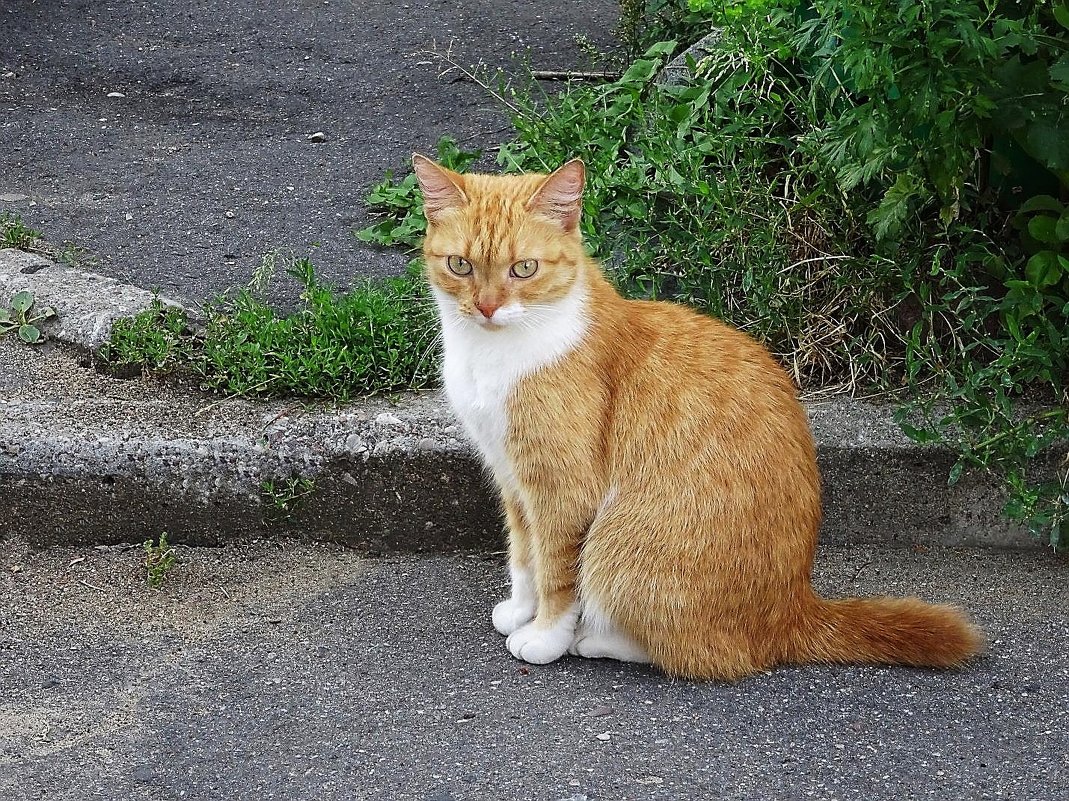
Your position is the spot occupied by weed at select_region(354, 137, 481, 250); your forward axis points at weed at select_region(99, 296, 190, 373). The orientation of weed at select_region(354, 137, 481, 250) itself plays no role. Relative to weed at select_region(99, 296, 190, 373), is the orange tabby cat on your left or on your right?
left

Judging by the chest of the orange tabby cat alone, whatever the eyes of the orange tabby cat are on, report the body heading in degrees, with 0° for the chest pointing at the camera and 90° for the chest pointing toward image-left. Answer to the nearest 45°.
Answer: approximately 90°

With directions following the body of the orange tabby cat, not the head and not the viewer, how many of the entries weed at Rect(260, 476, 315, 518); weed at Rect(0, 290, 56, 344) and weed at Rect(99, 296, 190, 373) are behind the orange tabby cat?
0

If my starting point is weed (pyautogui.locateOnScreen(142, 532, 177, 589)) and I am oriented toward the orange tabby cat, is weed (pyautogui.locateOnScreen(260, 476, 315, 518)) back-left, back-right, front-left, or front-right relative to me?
front-left

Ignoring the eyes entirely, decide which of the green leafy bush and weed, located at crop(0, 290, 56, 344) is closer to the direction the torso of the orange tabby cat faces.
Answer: the weed

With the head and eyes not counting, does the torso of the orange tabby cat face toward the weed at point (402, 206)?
no

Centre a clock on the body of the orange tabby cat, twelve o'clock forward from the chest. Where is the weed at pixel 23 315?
The weed is roughly at 1 o'clock from the orange tabby cat.

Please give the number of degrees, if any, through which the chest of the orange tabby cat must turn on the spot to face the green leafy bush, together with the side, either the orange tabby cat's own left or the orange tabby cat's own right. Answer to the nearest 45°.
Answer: approximately 135° to the orange tabby cat's own right

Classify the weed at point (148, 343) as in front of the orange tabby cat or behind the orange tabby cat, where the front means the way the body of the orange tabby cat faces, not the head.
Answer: in front

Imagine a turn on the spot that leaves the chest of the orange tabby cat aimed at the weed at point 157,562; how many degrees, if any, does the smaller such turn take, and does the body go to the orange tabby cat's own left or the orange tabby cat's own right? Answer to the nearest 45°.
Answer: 0° — it already faces it
